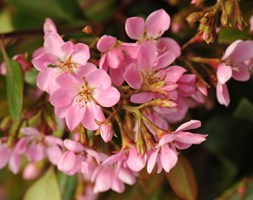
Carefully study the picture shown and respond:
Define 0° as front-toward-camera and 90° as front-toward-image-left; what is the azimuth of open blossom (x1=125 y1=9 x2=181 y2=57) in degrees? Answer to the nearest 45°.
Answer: approximately 0°

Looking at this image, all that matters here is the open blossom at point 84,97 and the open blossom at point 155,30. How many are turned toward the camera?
2

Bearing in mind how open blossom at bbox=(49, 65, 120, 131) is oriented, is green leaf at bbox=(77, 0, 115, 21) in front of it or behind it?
behind

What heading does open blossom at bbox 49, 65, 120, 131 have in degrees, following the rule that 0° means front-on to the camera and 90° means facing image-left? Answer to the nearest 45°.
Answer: approximately 0°
